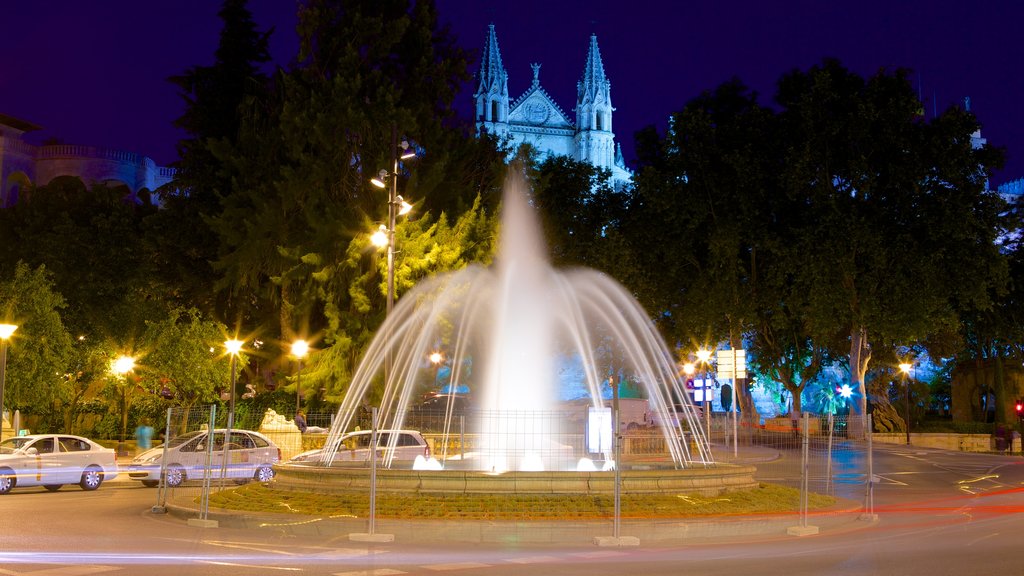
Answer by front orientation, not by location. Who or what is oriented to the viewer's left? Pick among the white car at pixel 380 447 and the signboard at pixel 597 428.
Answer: the white car

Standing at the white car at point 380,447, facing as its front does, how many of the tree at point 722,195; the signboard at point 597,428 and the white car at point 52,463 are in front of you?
1

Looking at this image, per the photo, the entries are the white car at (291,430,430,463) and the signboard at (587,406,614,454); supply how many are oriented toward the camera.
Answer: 1

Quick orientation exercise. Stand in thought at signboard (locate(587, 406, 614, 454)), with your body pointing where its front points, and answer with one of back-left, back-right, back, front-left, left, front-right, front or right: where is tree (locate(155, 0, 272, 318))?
back-right

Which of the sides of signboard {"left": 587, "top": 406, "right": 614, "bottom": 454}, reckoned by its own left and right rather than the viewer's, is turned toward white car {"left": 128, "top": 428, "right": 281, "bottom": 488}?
right

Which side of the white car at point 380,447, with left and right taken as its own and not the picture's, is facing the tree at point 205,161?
right

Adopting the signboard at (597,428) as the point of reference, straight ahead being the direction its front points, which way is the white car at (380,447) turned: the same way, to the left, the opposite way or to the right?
to the right

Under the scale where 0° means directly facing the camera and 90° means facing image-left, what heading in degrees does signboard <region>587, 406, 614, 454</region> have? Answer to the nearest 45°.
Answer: approximately 0°

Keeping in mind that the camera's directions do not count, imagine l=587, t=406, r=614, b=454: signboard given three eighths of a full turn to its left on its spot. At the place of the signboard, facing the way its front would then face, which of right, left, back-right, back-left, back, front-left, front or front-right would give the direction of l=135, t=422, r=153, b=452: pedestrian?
left

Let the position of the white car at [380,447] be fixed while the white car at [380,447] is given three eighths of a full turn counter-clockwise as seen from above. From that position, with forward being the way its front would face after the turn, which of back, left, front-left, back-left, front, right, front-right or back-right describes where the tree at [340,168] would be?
back-left

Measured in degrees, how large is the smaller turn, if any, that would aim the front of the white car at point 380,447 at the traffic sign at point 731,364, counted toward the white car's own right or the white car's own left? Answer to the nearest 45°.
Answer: approximately 135° to the white car's own right

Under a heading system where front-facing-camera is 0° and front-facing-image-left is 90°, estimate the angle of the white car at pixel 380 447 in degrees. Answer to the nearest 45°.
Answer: approximately 90°

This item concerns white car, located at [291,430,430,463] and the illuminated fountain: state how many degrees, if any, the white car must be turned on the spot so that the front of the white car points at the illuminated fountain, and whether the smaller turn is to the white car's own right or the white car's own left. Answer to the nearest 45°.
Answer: approximately 180°
